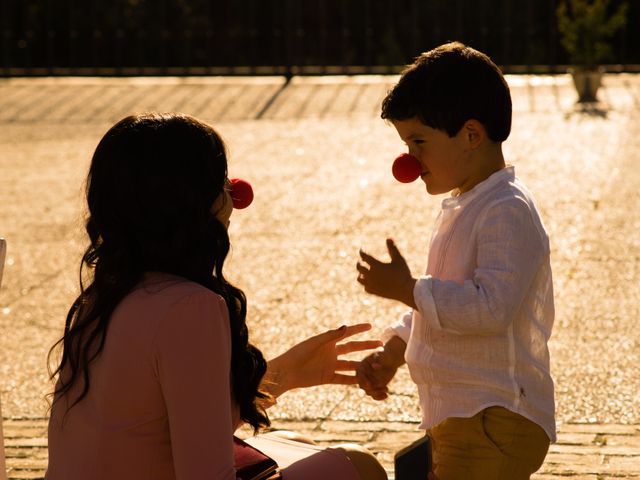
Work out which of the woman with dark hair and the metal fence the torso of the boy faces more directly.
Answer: the woman with dark hair

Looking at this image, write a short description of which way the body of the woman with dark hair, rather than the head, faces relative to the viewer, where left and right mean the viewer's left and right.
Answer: facing away from the viewer and to the right of the viewer

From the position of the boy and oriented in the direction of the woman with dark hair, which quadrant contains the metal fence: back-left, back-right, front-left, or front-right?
back-right

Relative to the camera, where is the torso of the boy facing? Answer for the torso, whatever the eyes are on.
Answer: to the viewer's left

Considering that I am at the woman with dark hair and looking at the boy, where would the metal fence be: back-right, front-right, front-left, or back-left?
front-left

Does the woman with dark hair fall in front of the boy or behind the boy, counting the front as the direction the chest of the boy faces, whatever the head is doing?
in front

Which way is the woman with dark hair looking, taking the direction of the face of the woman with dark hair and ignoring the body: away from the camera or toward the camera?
away from the camera

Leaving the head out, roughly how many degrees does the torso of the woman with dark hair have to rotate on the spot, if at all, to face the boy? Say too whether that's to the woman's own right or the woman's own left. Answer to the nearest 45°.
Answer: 0° — they already face them

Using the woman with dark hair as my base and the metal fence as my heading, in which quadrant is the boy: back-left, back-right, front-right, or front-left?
front-right

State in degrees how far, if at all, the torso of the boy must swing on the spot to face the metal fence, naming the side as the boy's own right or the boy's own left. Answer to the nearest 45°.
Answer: approximately 90° to the boy's own right

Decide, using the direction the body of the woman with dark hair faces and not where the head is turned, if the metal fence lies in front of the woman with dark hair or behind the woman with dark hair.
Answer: in front

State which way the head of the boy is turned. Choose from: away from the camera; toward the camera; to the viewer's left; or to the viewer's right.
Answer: to the viewer's left

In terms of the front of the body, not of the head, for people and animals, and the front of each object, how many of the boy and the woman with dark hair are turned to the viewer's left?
1
